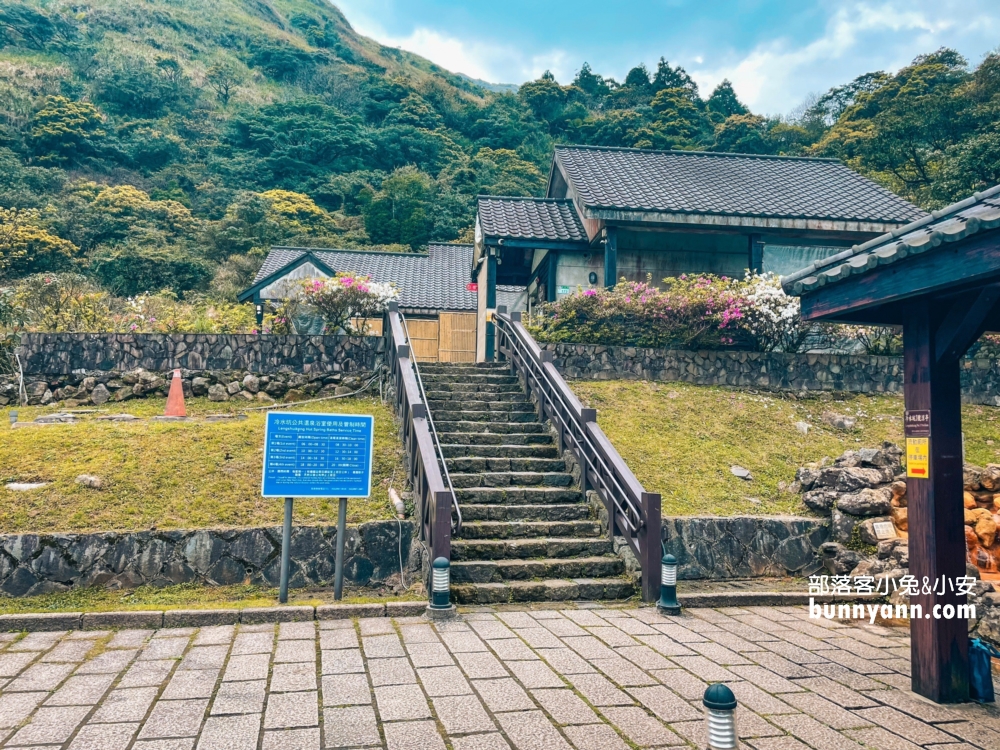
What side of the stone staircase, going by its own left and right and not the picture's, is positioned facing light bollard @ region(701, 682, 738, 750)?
front

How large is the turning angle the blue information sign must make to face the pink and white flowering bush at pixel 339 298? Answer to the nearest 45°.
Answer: approximately 180°

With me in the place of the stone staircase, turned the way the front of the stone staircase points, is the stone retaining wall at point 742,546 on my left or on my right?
on my left

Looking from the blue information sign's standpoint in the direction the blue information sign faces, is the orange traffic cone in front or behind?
behind

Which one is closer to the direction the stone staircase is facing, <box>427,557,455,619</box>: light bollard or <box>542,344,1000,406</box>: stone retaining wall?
the light bollard

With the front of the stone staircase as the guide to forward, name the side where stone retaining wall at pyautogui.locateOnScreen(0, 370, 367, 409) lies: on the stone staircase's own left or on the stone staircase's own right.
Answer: on the stone staircase's own right

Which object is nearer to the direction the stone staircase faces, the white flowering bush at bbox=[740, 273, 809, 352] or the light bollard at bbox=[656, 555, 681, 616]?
the light bollard

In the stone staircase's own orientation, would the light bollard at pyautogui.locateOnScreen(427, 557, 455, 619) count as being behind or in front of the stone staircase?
in front

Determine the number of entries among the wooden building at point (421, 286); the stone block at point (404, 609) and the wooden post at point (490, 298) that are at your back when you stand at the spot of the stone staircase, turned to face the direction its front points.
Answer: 2

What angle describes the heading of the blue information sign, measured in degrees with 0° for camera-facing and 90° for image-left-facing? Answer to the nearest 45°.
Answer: approximately 0°

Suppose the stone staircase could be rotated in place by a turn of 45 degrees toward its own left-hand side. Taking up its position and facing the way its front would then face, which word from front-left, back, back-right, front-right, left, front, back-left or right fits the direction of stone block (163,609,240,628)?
right

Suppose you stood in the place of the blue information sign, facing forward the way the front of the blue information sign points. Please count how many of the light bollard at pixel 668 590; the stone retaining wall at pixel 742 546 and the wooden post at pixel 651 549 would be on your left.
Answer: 3

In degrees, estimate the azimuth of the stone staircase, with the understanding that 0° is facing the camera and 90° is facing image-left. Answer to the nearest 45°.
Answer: approximately 0°
